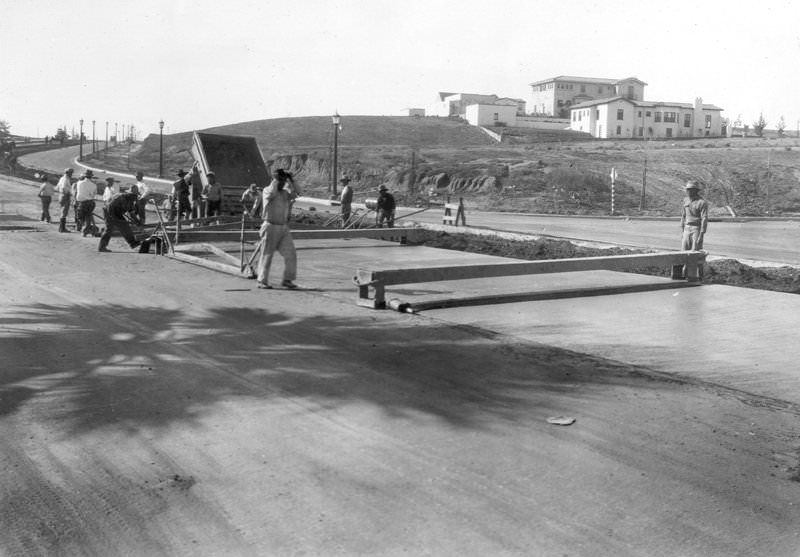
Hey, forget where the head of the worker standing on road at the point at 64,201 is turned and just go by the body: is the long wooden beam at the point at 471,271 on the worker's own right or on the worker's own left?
on the worker's own right

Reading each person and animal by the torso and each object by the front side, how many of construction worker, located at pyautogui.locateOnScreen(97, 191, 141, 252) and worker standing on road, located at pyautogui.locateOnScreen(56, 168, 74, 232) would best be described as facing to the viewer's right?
2

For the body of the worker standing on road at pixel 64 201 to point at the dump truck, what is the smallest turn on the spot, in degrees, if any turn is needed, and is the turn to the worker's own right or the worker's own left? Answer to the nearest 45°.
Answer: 0° — they already face it

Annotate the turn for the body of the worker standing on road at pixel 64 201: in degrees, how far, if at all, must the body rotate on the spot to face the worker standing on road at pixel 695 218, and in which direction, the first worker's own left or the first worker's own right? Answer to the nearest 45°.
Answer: approximately 45° to the first worker's own right

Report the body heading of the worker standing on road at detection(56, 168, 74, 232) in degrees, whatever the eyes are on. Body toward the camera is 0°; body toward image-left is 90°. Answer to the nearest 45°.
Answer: approximately 270°

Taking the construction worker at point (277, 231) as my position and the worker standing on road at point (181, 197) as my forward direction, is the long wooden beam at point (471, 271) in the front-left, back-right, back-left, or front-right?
back-right
